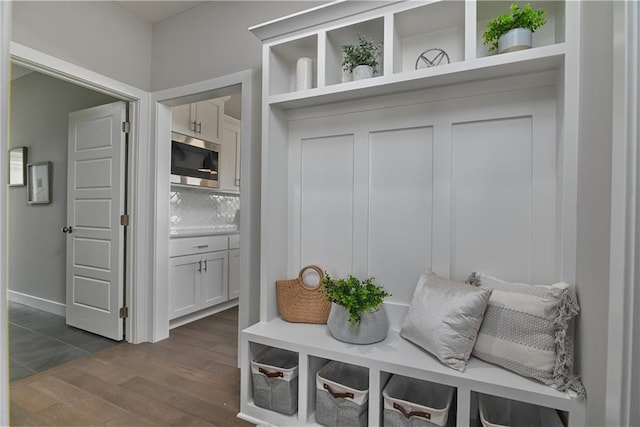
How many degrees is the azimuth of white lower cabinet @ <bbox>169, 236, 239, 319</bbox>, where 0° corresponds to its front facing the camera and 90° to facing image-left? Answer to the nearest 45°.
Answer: approximately 315°

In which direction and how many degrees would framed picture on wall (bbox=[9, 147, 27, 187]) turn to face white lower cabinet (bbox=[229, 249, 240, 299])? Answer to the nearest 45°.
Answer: approximately 90° to its left

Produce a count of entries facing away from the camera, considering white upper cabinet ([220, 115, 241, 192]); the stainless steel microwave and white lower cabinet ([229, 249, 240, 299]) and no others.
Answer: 0

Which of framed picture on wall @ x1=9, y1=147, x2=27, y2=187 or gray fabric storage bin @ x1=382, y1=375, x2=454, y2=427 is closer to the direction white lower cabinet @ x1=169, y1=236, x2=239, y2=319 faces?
the gray fabric storage bin

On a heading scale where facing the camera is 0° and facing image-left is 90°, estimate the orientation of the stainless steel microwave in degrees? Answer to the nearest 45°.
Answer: approximately 315°
